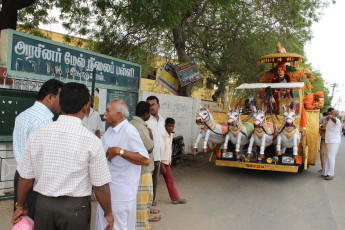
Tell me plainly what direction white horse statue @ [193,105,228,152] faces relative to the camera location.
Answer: facing the viewer and to the left of the viewer

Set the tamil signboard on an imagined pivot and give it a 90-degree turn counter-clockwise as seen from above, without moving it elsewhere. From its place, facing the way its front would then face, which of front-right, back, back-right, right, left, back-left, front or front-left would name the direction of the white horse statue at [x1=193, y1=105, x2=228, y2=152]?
front-right

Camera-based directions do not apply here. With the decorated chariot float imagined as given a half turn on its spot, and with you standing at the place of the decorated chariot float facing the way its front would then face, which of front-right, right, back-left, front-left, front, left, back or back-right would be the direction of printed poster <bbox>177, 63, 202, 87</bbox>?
left

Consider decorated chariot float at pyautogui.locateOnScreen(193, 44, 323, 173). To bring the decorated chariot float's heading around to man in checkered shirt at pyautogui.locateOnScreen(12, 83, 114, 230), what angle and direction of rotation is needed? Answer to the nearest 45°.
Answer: approximately 45° to its left

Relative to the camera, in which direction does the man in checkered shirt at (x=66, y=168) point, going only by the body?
away from the camera

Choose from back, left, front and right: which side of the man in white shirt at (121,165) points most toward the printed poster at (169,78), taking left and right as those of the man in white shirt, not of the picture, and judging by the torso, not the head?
right

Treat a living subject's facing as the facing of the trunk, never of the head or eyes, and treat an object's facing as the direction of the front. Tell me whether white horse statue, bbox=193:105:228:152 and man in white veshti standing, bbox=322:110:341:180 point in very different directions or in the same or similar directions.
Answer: same or similar directions

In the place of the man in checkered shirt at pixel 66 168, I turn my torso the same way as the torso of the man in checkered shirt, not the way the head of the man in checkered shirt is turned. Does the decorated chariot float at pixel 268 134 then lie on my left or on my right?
on my right
